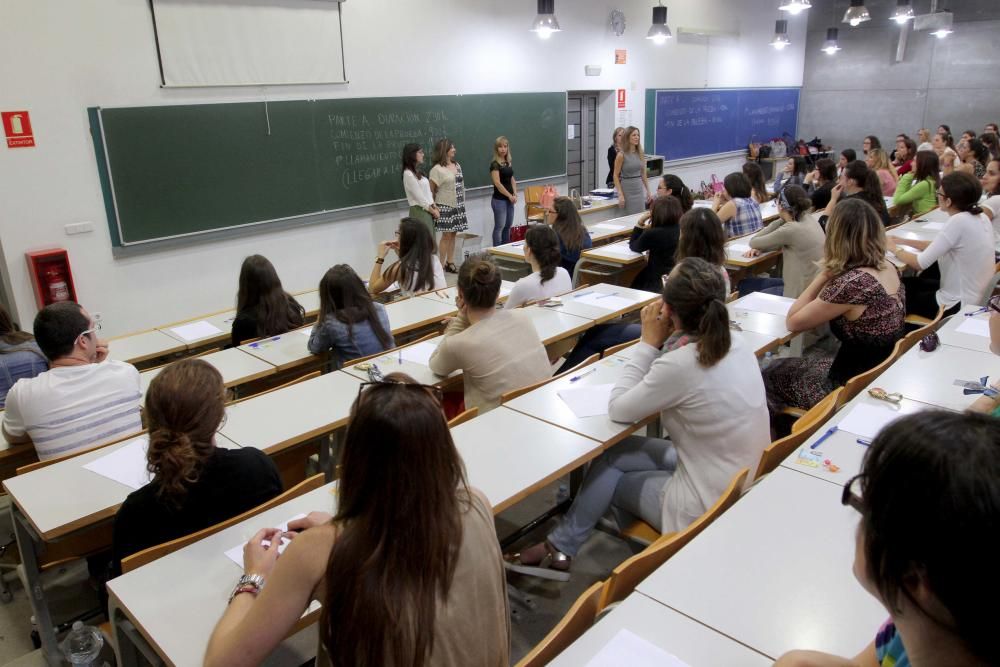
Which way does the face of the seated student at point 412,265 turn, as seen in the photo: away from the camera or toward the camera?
away from the camera

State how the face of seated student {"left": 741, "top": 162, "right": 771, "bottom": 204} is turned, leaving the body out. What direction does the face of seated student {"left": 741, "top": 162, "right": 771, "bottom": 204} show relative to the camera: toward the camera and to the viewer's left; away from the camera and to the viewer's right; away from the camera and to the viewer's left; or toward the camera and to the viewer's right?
away from the camera and to the viewer's left

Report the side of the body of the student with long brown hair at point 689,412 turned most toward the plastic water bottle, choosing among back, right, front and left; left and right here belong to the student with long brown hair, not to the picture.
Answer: left

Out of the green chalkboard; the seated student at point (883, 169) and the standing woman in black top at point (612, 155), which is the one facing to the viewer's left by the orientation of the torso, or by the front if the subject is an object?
the seated student

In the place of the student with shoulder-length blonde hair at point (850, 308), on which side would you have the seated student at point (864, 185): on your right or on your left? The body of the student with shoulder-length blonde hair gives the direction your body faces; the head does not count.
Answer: on your right

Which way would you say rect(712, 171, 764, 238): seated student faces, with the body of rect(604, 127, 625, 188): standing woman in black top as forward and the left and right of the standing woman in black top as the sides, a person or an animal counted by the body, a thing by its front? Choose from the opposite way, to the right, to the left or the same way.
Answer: the opposite way

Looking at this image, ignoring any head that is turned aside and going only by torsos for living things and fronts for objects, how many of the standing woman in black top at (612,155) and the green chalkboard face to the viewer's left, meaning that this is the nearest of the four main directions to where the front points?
0

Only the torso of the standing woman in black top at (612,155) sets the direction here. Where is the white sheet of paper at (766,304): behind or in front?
in front

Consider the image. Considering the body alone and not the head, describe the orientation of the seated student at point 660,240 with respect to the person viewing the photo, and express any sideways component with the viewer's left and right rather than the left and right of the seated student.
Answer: facing away from the viewer and to the left of the viewer

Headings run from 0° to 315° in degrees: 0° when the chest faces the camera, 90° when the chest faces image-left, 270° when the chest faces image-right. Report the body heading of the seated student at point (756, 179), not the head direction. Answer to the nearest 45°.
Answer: approximately 135°

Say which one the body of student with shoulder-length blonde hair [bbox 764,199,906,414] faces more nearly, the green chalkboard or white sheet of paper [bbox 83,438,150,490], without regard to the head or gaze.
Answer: the green chalkboard

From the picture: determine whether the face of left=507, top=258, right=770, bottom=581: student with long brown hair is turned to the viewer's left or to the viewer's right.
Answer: to the viewer's left

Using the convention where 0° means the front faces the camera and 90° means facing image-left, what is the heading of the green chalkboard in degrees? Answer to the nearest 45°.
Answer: approximately 315°

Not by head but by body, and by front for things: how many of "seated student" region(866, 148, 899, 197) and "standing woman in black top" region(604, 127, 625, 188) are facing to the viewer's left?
1

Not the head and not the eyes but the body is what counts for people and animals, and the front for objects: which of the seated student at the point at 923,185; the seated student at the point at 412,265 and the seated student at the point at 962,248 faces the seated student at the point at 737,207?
the seated student at the point at 962,248
